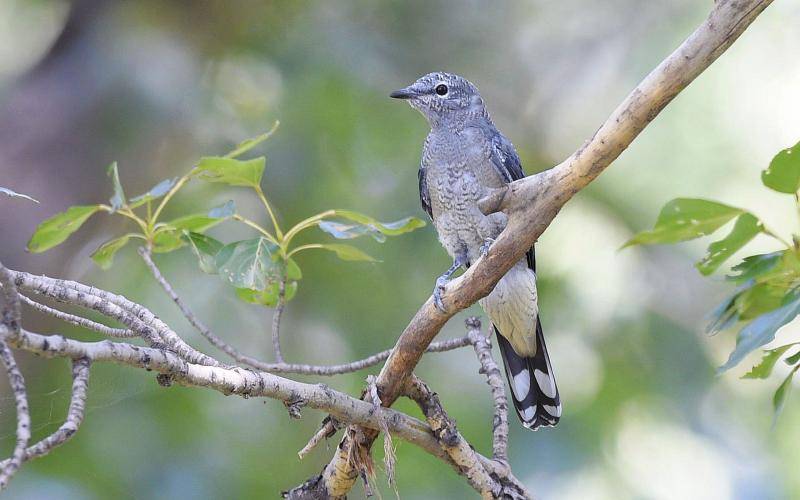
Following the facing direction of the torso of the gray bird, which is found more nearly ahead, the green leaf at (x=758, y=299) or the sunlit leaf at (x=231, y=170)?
the sunlit leaf

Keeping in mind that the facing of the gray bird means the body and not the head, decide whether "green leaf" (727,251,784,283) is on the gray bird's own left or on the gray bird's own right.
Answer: on the gray bird's own left

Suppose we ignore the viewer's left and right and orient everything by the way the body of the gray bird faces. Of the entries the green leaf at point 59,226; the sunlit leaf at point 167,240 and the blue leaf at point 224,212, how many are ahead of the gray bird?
3

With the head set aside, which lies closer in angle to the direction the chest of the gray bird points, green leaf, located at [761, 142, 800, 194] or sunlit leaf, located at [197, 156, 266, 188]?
the sunlit leaf

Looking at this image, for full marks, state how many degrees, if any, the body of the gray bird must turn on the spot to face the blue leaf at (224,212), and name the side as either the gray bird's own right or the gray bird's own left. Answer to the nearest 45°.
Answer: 0° — it already faces it

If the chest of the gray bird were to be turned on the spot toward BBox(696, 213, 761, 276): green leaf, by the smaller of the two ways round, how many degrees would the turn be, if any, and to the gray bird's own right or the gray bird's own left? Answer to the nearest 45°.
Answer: approximately 135° to the gray bird's own left

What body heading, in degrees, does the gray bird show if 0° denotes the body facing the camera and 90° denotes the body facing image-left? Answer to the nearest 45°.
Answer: approximately 45°
